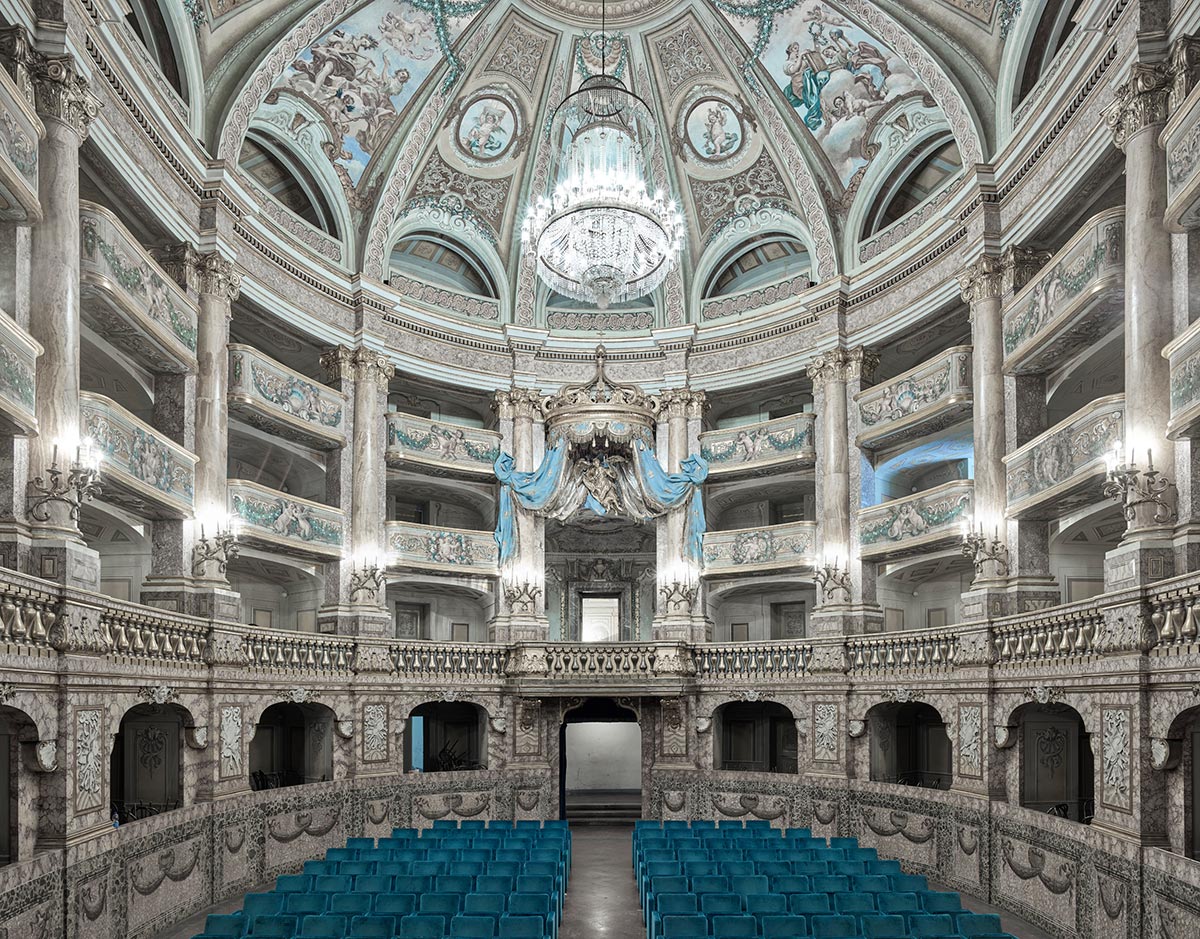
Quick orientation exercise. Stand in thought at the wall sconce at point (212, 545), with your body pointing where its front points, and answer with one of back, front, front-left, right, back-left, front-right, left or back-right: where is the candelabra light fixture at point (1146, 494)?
front

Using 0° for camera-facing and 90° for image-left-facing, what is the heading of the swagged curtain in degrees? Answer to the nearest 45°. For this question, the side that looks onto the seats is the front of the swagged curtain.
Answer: approximately 0°

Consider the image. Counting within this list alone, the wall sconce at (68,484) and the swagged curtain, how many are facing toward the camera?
1

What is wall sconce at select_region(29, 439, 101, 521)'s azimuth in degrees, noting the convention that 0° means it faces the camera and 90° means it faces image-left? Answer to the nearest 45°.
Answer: approximately 270°

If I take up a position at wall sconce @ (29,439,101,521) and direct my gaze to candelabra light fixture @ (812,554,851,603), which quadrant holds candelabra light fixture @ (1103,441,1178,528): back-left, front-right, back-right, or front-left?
front-right

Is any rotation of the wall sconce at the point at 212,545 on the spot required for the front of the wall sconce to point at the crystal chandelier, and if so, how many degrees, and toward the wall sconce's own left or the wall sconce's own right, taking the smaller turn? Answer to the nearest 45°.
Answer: approximately 45° to the wall sconce's own left

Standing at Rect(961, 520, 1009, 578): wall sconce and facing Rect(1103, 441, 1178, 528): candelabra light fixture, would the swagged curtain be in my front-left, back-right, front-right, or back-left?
back-right

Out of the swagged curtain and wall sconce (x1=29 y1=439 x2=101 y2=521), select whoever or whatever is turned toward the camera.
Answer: the swagged curtain

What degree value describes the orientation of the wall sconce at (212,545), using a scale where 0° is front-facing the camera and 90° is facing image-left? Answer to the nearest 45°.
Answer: approximately 315°
